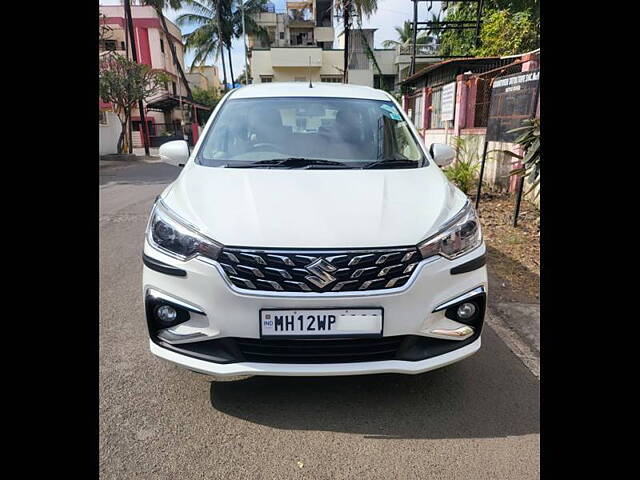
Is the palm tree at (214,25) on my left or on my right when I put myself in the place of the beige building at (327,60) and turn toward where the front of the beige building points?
on my right

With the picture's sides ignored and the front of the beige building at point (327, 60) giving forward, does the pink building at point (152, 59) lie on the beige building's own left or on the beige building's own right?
on the beige building's own right

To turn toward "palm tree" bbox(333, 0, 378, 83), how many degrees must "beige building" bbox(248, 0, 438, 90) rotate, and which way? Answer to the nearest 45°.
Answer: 0° — it already faces it

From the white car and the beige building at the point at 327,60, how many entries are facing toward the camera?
2

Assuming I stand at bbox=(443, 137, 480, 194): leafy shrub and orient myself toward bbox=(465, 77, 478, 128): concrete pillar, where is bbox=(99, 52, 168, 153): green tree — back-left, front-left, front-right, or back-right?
front-left

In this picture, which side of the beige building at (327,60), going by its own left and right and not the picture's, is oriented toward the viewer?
front

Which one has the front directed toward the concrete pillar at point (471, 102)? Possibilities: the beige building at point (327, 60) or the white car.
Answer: the beige building

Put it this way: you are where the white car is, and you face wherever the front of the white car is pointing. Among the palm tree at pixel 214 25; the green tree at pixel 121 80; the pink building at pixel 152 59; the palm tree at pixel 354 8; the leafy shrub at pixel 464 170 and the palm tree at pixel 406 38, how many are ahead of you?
0

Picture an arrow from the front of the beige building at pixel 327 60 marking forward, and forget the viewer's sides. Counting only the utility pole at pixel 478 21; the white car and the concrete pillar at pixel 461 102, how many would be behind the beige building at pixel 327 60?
0

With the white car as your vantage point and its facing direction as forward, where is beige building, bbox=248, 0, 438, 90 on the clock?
The beige building is roughly at 6 o'clock from the white car.

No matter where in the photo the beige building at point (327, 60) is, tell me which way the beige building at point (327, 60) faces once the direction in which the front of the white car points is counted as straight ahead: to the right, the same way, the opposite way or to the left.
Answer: the same way

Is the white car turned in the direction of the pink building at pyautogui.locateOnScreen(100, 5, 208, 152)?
no

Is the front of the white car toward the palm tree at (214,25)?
no

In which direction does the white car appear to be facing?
toward the camera

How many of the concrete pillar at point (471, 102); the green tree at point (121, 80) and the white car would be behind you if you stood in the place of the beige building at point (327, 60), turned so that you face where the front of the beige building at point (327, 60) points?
0

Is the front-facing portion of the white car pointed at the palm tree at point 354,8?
no
